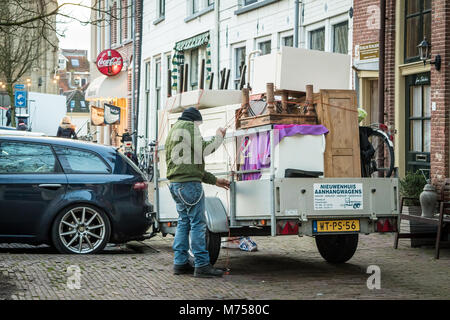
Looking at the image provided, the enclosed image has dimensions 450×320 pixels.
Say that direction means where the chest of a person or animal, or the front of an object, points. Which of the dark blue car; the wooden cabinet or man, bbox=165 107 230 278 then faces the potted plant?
the man

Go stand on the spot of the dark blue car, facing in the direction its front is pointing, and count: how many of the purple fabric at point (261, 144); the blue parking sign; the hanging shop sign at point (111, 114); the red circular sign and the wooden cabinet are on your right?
3

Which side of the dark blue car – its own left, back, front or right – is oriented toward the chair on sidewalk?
back

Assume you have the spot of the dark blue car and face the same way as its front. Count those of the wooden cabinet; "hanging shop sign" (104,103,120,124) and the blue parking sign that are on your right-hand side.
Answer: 2

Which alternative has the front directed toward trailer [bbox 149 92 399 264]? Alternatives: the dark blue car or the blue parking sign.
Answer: the blue parking sign

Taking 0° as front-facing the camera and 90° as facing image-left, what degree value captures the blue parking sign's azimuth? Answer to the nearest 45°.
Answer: approximately 0°

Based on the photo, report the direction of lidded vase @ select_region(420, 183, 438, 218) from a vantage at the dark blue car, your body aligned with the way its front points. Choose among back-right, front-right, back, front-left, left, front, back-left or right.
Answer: back

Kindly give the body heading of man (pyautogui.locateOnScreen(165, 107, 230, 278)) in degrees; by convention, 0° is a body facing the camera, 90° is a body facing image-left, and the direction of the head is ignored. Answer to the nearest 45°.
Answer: approximately 225°

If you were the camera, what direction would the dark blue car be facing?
facing to the left of the viewer

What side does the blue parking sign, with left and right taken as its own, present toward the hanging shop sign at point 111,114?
front
